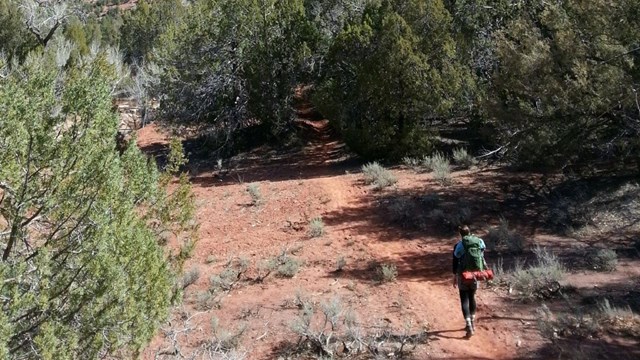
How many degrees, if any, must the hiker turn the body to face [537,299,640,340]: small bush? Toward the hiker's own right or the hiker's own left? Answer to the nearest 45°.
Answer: approximately 135° to the hiker's own right

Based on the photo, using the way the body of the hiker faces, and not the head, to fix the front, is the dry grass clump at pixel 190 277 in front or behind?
in front

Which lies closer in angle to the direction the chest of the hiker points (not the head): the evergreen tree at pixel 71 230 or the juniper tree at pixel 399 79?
the juniper tree

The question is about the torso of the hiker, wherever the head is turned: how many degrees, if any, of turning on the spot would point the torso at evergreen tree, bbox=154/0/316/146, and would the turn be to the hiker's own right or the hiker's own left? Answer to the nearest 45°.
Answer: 0° — they already face it

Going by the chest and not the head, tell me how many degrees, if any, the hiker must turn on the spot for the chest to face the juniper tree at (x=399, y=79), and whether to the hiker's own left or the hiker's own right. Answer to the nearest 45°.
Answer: approximately 45° to the hiker's own right

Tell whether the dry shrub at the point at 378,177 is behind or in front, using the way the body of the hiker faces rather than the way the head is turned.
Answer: in front

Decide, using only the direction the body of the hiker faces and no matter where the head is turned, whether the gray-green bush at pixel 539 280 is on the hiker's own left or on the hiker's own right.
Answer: on the hiker's own right

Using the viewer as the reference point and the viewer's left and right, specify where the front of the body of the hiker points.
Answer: facing away from the viewer and to the left of the viewer

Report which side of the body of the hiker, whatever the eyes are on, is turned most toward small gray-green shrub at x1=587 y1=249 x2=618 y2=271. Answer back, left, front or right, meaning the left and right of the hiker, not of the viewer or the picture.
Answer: right

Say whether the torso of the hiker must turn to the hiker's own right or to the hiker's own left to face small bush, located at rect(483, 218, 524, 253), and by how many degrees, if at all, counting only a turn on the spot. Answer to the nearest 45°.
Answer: approximately 45° to the hiker's own right
